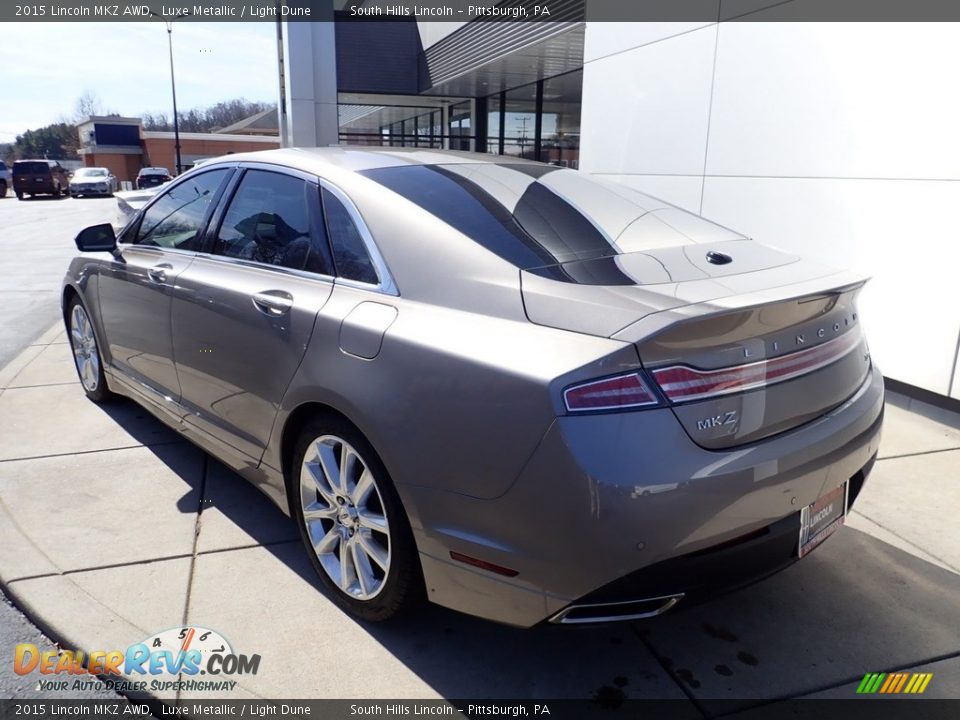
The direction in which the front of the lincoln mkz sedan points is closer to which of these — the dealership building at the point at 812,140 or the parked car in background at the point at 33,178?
the parked car in background

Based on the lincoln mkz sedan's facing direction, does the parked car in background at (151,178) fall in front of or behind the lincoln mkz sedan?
in front

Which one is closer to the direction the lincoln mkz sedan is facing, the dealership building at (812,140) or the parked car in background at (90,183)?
the parked car in background

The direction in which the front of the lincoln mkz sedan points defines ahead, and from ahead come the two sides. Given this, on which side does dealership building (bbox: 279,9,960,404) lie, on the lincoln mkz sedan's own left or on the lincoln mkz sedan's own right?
on the lincoln mkz sedan's own right

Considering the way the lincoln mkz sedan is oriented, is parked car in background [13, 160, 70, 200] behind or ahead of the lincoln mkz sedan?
ahead

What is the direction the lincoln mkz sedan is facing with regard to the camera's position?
facing away from the viewer and to the left of the viewer

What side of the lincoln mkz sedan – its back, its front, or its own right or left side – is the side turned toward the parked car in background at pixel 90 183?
front

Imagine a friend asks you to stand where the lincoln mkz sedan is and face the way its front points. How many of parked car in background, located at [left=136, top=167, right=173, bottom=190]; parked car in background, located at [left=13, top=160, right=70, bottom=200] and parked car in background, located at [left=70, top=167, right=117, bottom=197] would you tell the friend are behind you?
0
